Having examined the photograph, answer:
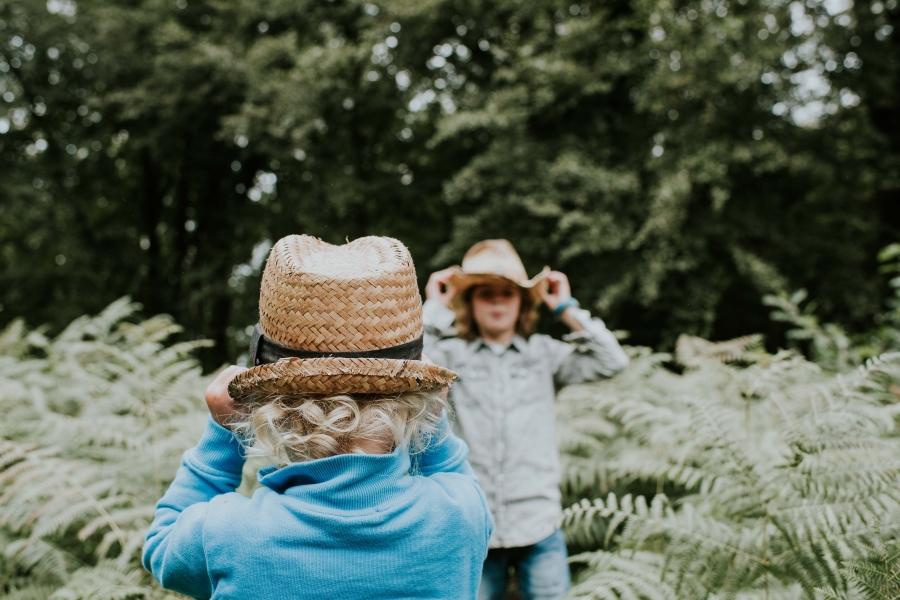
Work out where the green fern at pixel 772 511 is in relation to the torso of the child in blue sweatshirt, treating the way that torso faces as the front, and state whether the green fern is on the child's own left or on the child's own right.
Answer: on the child's own right

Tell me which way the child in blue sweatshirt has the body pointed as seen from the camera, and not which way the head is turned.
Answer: away from the camera

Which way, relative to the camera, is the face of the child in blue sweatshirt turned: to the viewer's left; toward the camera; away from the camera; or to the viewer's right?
away from the camera
